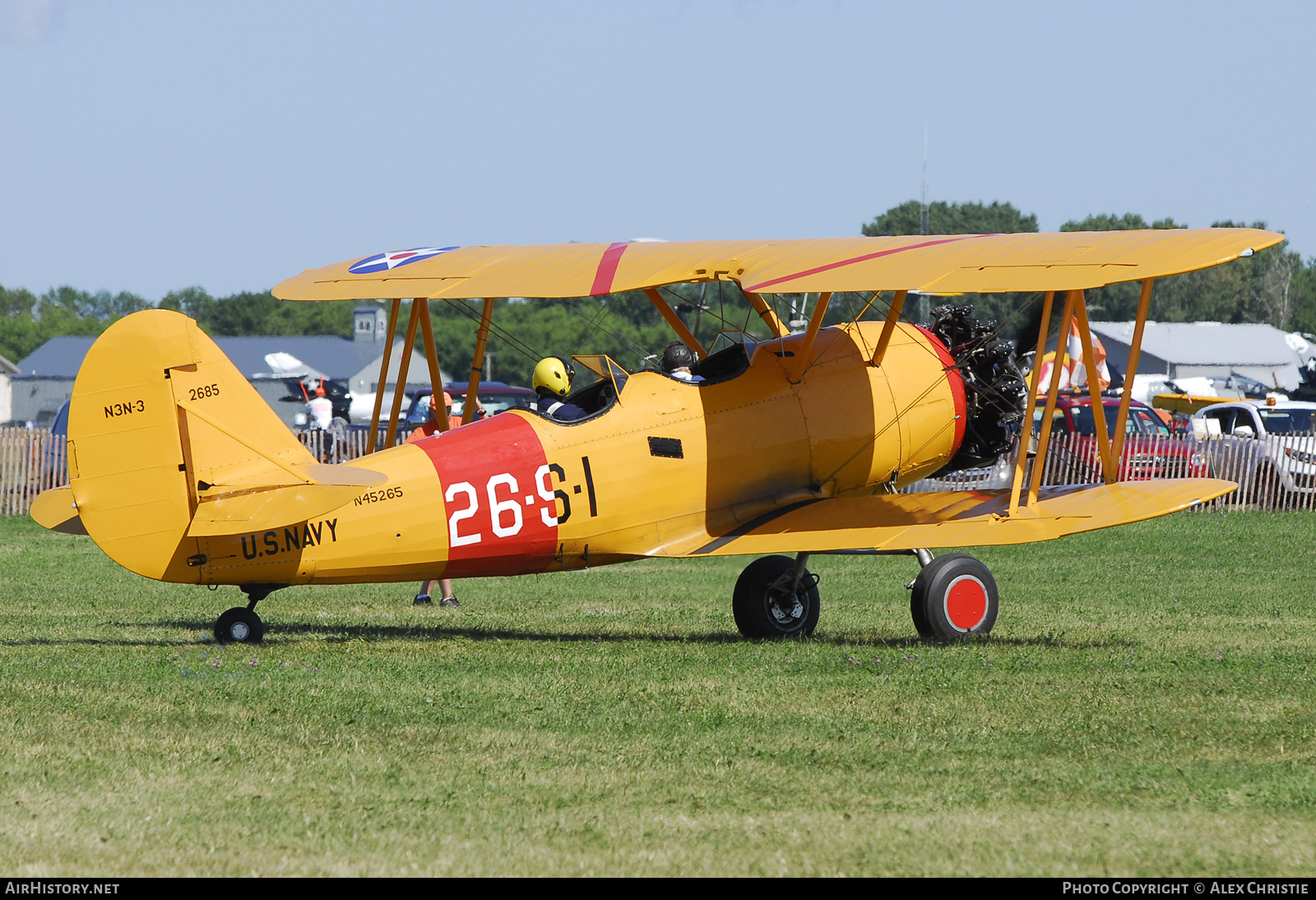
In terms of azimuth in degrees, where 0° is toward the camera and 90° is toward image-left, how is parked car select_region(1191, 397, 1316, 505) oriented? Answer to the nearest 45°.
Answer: approximately 315°

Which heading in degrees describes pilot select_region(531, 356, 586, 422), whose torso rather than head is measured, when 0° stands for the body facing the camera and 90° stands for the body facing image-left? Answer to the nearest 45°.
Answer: approximately 225°

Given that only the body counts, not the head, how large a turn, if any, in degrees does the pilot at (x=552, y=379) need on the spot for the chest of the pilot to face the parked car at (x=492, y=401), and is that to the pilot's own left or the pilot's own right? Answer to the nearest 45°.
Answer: approximately 45° to the pilot's own left

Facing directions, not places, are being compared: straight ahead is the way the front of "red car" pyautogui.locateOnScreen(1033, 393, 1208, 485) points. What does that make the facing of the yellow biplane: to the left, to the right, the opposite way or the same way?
to the left

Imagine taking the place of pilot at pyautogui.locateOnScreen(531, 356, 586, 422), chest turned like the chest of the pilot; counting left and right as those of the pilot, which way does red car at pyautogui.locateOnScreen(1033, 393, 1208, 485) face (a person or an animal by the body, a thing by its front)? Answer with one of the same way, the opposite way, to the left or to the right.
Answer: to the right

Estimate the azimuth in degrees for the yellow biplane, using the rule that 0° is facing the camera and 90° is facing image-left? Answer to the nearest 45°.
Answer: approximately 225°
